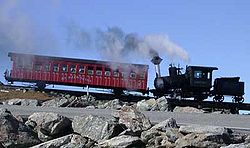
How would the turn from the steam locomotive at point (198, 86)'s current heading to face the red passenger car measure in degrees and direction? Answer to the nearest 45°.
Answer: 0° — it already faces it

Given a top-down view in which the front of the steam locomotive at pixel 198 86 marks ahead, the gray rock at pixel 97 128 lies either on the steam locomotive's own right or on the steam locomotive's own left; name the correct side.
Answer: on the steam locomotive's own left

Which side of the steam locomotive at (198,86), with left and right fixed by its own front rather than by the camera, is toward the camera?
left

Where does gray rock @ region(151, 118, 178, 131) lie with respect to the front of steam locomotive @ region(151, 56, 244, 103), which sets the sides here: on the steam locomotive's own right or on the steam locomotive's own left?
on the steam locomotive's own left

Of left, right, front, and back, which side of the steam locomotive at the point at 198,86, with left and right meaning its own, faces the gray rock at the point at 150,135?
left

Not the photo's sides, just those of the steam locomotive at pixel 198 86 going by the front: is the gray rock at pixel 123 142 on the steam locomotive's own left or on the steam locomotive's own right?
on the steam locomotive's own left

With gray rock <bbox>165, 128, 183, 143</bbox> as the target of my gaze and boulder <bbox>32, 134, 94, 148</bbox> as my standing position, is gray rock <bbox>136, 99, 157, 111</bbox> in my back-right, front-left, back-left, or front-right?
front-left

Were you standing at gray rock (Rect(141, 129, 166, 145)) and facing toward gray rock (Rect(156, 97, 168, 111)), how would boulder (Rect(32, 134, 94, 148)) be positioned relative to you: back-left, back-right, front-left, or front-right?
back-left

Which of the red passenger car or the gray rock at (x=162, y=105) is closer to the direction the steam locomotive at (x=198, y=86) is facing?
the red passenger car

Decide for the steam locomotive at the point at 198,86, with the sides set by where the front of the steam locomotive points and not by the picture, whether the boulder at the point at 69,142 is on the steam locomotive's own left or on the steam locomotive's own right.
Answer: on the steam locomotive's own left

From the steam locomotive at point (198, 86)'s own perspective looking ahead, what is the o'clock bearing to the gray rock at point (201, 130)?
The gray rock is roughly at 9 o'clock from the steam locomotive.

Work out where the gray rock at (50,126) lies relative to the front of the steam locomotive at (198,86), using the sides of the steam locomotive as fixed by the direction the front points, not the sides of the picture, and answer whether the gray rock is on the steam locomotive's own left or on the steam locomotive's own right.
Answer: on the steam locomotive's own left

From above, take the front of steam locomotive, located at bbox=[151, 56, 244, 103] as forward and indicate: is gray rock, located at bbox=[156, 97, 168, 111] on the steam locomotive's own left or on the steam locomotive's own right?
on the steam locomotive's own left

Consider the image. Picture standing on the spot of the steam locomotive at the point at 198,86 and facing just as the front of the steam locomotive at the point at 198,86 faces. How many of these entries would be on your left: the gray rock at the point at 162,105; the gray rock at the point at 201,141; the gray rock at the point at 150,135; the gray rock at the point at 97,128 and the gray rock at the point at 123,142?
5

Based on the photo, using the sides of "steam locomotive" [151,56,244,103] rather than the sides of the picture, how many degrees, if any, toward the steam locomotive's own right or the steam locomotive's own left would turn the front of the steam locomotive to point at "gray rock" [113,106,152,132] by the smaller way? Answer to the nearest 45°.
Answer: approximately 90° to the steam locomotive's own left

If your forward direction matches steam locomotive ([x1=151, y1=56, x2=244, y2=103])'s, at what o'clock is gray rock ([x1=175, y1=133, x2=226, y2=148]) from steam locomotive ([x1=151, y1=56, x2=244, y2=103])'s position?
The gray rock is roughly at 9 o'clock from the steam locomotive.
